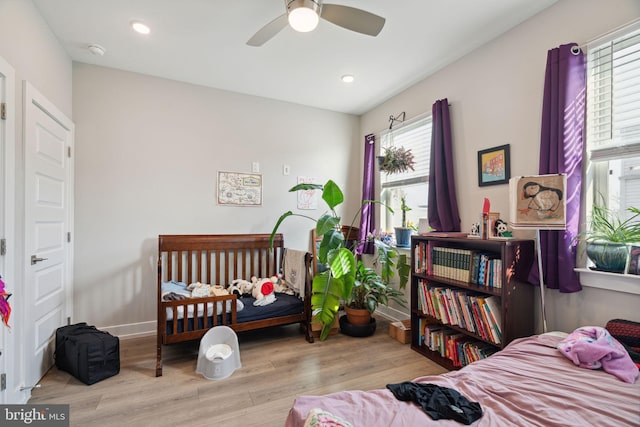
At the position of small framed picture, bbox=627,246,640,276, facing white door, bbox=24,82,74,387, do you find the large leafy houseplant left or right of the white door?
right

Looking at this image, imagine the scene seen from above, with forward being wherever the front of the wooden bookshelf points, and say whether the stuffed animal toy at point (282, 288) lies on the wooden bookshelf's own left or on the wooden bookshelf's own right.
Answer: on the wooden bookshelf's own right

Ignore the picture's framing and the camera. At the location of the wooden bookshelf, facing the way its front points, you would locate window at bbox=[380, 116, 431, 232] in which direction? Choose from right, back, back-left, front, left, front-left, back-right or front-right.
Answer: right

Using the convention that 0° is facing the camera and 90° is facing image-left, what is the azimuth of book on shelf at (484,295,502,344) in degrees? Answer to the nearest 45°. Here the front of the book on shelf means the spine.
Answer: approximately 45°

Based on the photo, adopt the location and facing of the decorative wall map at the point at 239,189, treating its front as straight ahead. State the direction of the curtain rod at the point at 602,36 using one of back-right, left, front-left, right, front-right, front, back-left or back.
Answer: front-left

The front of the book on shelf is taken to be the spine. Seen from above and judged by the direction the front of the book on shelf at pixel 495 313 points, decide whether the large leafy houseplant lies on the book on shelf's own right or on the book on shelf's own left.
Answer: on the book on shelf's own right

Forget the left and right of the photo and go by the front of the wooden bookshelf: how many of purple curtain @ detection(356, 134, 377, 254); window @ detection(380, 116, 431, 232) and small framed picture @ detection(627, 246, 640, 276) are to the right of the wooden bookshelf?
2

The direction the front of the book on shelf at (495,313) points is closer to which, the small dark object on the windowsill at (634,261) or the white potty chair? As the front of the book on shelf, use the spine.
the white potty chair
